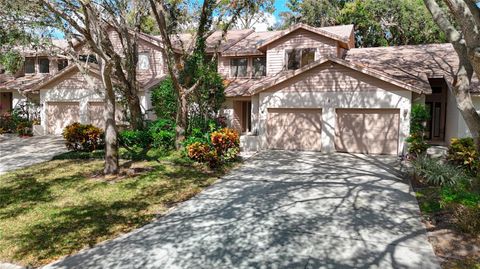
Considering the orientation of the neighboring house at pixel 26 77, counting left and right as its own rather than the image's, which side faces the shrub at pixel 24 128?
front

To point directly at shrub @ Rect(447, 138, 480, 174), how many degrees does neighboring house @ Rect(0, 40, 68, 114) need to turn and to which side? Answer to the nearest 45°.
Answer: approximately 45° to its left

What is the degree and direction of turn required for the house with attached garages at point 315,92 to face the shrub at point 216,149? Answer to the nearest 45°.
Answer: approximately 45° to its right

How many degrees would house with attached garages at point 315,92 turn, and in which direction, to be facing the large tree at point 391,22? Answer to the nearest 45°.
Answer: approximately 135° to its left

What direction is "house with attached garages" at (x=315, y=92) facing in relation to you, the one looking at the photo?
facing the viewer

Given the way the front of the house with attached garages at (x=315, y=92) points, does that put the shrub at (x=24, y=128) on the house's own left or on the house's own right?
on the house's own right

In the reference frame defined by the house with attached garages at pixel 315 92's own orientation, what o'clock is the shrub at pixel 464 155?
The shrub is roughly at 11 o'clock from the house with attached garages.

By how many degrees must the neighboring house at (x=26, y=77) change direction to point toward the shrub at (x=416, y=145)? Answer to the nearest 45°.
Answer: approximately 45° to its left

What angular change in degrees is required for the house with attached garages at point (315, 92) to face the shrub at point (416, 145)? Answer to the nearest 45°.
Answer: approximately 45° to its left

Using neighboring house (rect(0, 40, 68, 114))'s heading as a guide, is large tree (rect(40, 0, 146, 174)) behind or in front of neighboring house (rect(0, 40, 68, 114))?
in front
